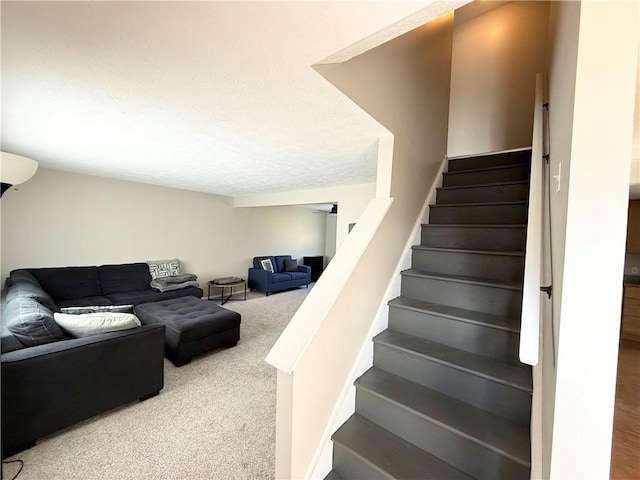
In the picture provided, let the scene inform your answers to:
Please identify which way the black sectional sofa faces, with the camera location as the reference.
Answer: facing the viewer and to the right of the viewer

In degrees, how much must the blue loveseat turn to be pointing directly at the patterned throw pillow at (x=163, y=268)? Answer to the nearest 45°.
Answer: approximately 90° to its right

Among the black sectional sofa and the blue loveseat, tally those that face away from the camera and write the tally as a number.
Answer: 0

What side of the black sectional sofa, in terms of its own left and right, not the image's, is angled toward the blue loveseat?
left

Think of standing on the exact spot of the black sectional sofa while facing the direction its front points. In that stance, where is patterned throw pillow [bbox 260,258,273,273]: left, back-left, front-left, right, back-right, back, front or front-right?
left
